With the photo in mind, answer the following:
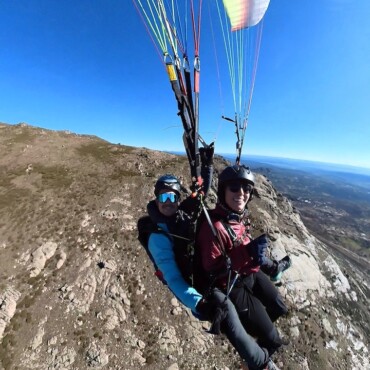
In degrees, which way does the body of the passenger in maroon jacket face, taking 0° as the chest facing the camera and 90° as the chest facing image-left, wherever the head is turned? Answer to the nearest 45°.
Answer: approximately 315°
